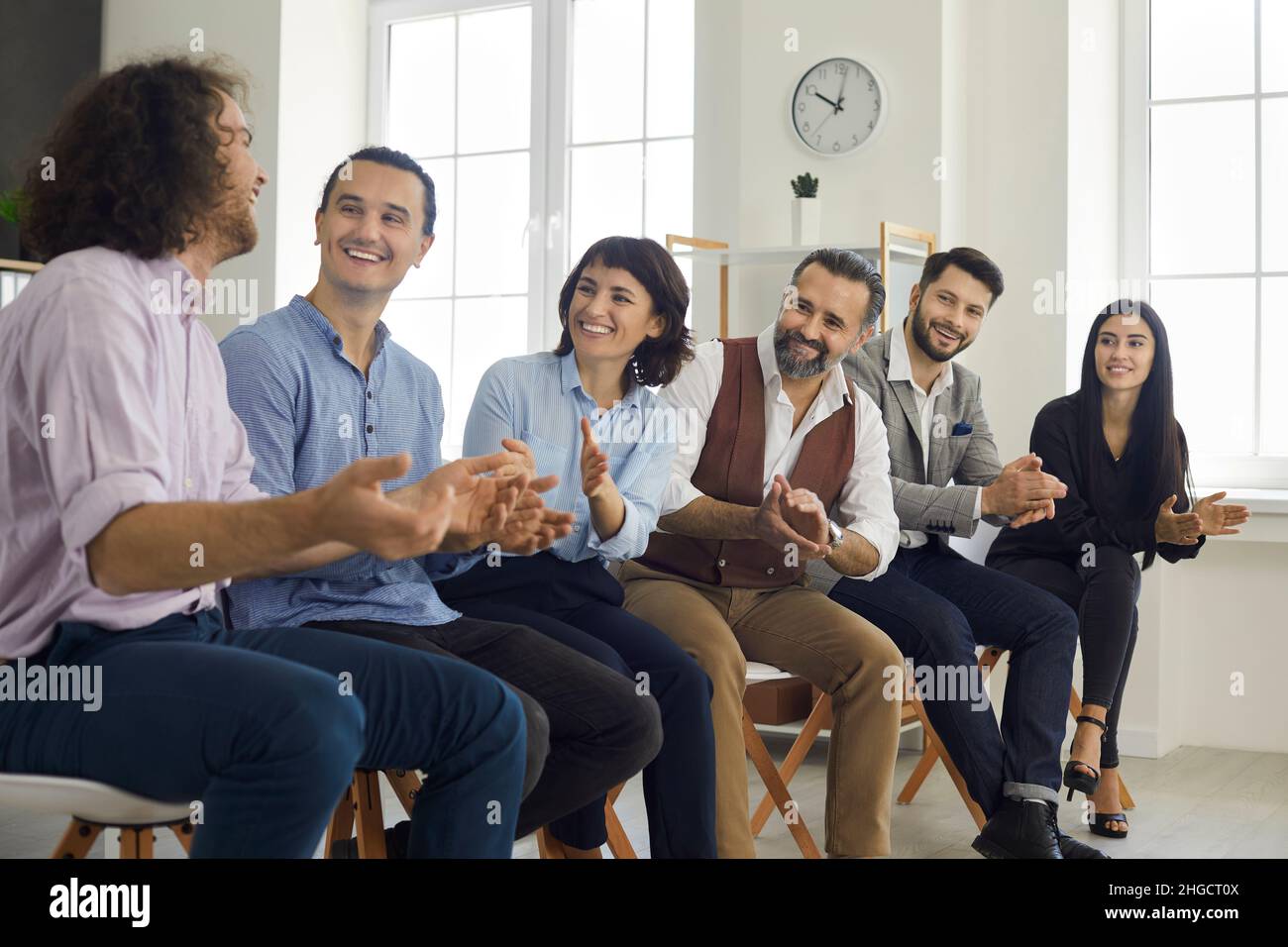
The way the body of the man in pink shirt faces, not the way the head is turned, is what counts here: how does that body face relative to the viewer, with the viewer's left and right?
facing to the right of the viewer

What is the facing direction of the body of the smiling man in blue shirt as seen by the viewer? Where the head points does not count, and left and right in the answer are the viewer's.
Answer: facing the viewer and to the right of the viewer

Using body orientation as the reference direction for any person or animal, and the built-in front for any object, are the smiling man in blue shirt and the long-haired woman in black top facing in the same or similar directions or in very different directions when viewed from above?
same or similar directions

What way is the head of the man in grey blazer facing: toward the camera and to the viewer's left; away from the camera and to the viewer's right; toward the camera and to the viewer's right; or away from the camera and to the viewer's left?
toward the camera and to the viewer's left

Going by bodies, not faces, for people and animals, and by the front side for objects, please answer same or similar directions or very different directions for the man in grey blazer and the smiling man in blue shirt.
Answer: same or similar directions

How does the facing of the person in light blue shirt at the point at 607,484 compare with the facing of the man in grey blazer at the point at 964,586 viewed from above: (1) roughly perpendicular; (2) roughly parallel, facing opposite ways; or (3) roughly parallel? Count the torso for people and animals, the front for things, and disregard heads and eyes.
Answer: roughly parallel

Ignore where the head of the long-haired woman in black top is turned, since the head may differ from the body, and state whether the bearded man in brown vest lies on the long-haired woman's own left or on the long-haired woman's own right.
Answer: on the long-haired woman's own right
